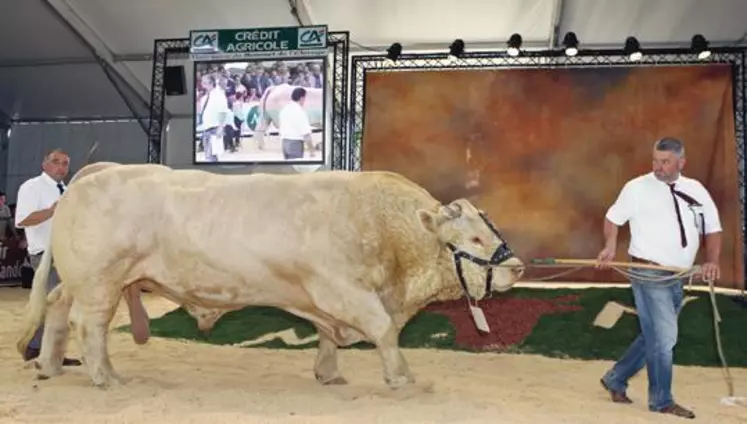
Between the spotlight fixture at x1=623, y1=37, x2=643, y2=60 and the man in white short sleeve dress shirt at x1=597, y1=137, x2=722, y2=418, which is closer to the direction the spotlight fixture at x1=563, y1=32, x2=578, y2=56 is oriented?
the man in white short sleeve dress shirt

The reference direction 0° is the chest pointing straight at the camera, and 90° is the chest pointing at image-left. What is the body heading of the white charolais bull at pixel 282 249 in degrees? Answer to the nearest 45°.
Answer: approximately 270°

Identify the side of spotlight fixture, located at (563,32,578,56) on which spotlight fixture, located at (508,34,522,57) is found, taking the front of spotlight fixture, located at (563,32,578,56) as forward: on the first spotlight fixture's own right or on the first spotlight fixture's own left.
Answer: on the first spotlight fixture's own right

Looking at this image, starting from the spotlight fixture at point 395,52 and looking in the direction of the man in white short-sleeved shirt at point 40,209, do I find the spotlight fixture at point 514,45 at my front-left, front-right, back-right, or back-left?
back-left

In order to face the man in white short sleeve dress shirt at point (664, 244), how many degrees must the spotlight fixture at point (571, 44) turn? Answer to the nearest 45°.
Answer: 0° — it already faces them

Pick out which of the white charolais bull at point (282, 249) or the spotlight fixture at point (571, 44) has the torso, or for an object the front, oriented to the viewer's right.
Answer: the white charolais bull

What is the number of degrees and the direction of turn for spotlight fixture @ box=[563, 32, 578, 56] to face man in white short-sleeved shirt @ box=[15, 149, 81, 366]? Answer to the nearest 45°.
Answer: approximately 45° to its right

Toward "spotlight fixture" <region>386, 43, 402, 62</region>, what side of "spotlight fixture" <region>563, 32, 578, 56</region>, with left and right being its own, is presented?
right
